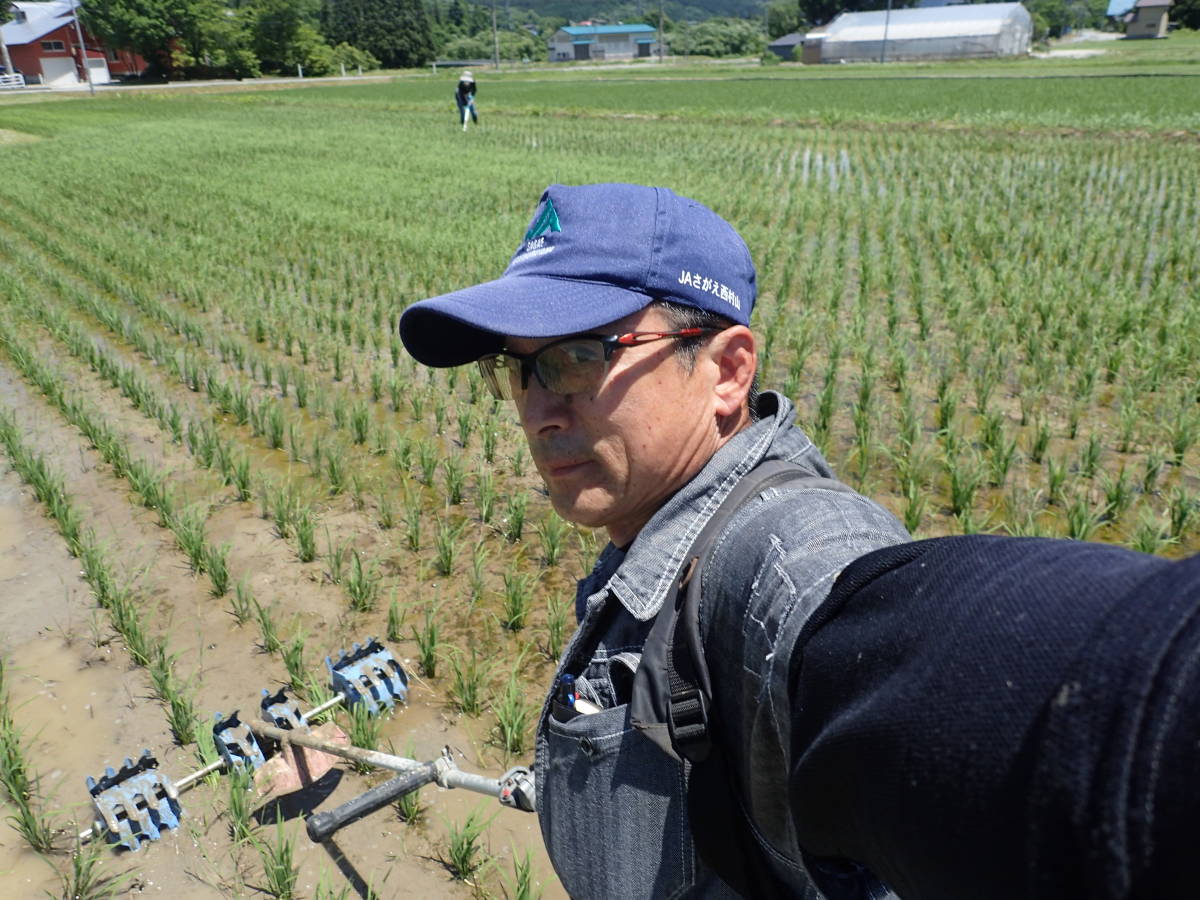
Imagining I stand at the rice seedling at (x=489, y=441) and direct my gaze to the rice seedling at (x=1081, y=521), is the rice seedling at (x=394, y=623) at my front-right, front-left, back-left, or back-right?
front-right

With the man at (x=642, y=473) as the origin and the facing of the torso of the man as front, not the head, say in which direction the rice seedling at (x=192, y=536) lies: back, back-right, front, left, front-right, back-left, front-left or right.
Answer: right

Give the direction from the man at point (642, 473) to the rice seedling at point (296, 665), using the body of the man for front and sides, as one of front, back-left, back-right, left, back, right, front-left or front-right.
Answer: right

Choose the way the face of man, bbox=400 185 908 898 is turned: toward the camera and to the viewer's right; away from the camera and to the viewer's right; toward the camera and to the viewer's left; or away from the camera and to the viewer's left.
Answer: toward the camera and to the viewer's left

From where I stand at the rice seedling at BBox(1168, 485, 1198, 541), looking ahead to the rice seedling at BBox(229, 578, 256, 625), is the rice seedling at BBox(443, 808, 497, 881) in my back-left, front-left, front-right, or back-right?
front-left

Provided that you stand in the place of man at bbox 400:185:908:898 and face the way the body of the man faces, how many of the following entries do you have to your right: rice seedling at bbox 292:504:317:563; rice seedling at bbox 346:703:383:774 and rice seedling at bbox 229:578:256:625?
3

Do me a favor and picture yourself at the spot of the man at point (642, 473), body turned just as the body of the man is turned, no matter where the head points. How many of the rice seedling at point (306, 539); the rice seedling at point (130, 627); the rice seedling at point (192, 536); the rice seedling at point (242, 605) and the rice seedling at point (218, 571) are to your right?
5

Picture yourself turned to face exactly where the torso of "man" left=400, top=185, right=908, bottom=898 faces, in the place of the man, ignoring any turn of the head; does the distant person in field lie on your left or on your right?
on your right

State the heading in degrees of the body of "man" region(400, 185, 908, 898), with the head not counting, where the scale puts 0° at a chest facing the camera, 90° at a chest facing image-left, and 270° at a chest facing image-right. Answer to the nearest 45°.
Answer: approximately 45°

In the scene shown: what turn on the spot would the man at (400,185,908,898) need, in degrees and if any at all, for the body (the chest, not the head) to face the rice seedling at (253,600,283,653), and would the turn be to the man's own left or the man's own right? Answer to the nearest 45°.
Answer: approximately 90° to the man's own right

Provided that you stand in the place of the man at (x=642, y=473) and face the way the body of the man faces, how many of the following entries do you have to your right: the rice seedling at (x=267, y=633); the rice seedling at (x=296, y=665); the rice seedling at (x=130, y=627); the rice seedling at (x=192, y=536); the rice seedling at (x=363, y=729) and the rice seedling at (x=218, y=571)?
6

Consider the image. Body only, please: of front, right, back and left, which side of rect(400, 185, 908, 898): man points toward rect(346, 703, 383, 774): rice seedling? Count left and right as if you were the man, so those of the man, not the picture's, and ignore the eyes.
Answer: right

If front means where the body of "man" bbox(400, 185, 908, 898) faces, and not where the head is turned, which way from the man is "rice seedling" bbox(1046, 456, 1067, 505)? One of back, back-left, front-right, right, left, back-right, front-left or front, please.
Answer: back

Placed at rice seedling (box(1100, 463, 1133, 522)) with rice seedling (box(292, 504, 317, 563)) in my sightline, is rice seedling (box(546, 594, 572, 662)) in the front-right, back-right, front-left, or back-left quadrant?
front-left

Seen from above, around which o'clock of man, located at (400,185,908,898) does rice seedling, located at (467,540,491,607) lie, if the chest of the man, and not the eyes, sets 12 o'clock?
The rice seedling is roughly at 4 o'clock from the man.

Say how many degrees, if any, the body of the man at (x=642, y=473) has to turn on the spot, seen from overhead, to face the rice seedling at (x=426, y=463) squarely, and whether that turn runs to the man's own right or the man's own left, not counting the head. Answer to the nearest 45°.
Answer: approximately 135° to the man's own right

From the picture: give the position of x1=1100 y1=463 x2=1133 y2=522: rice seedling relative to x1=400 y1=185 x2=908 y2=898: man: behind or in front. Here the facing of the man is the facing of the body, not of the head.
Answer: behind
